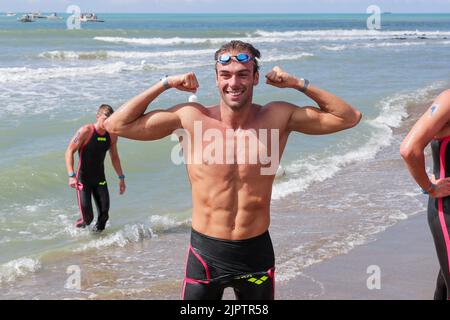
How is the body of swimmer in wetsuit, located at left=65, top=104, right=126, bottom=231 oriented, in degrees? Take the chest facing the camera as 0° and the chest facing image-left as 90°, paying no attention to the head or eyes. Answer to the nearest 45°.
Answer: approximately 315°
